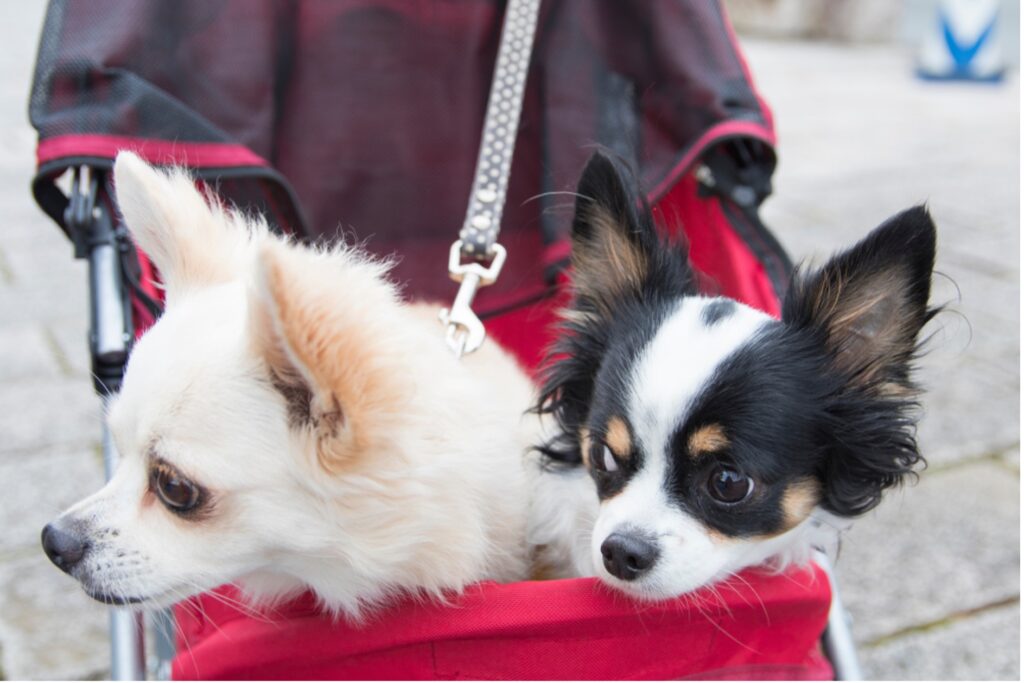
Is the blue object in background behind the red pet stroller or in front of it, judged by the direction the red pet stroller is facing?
behind

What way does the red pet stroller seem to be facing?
toward the camera
